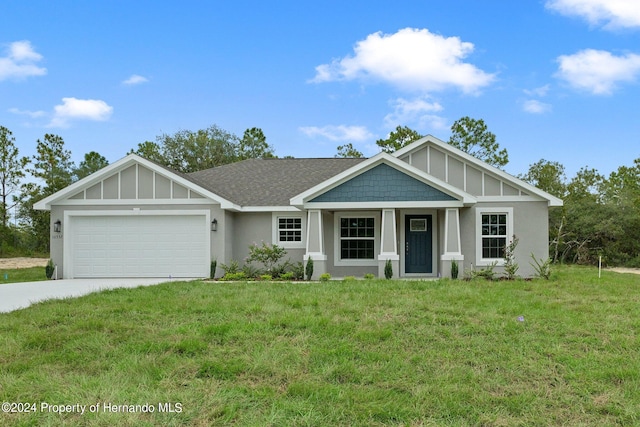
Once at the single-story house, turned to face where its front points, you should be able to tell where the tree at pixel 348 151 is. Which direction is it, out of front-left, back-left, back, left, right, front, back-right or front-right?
back

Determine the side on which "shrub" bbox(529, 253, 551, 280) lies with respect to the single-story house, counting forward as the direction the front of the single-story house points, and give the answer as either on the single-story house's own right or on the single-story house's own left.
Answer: on the single-story house's own left

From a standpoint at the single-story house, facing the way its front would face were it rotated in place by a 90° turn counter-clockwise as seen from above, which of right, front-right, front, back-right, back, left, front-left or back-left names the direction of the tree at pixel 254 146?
left

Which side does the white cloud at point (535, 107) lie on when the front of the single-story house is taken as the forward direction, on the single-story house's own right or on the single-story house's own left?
on the single-story house's own left

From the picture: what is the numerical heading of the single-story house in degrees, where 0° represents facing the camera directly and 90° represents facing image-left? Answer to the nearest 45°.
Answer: approximately 0°

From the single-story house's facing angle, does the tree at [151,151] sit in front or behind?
behind
